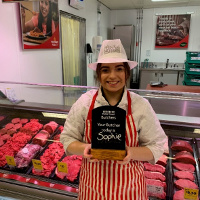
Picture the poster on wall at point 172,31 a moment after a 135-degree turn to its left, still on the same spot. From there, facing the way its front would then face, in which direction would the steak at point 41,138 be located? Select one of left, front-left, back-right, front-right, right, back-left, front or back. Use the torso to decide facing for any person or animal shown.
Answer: back-right

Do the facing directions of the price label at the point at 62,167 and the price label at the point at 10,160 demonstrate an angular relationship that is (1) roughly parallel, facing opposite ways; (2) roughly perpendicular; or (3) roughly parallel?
roughly parallel

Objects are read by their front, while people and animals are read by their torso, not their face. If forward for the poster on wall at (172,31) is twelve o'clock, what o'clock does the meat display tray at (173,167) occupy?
The meat display tray is roughly at 12 o'clock from the poster on wall.

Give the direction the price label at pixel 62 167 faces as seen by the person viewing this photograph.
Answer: facing the viewer

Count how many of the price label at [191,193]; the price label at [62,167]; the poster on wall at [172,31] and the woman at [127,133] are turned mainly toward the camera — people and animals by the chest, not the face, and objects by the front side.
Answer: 4

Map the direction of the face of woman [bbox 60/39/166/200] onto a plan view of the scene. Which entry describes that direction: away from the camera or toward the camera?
toward the camera

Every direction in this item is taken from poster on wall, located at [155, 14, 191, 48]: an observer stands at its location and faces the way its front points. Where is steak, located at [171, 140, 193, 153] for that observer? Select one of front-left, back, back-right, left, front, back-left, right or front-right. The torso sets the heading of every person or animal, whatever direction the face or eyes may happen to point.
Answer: front

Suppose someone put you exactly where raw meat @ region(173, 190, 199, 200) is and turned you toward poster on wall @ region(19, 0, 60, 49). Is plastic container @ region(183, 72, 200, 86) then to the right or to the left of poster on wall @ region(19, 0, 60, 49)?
right

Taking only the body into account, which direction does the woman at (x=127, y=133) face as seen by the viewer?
toward the camera

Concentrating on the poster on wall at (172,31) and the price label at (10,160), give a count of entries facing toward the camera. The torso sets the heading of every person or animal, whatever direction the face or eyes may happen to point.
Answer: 2

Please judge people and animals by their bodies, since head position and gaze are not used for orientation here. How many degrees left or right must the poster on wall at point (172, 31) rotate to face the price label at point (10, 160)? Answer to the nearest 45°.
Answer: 0° — it already faces it
